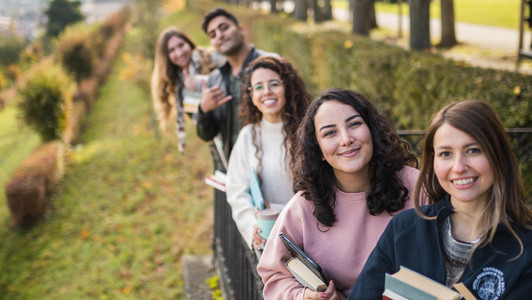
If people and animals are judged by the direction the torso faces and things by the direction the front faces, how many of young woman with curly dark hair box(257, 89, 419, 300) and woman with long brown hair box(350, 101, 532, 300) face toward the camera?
2

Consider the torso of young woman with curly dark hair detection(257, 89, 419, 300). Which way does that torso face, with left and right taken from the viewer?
facing the viewer

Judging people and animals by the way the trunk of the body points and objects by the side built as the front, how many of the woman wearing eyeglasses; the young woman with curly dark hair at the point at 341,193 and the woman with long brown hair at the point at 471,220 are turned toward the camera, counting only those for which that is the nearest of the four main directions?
3

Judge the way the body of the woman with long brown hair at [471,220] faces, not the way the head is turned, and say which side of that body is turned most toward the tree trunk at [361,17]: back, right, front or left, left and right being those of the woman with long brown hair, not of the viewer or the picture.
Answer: back

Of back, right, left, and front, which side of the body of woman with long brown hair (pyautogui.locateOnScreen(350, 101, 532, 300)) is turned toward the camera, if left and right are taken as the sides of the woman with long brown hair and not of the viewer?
front

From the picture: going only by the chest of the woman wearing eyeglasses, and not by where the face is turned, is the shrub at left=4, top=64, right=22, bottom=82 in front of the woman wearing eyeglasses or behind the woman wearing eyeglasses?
behind

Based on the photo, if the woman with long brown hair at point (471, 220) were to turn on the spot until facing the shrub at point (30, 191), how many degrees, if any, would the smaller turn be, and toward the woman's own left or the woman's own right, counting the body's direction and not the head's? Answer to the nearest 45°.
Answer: approximately 135° to the woman's own right

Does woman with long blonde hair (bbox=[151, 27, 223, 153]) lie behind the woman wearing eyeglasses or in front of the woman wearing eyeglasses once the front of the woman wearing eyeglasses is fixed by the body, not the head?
behind

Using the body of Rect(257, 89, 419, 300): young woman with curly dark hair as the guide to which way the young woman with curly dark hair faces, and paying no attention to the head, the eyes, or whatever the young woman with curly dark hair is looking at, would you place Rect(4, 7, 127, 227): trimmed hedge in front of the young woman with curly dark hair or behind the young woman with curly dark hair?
behind

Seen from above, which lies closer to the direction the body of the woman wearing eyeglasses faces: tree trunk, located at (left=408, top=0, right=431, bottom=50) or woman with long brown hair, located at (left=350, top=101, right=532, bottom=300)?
the woman with long brown hair

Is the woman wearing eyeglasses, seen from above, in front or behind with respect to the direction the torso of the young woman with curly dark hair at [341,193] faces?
behind

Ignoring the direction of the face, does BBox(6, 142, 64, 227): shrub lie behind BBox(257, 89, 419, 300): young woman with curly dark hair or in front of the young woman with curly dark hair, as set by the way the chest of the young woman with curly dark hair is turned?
behind
